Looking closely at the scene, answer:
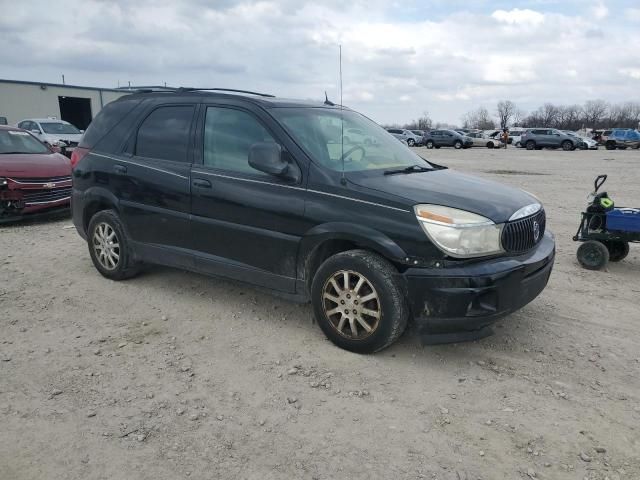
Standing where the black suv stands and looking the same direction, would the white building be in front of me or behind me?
behind

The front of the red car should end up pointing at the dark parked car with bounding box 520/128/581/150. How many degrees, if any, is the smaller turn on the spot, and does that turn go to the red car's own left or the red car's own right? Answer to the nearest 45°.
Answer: approximately 90° to the red car's own left

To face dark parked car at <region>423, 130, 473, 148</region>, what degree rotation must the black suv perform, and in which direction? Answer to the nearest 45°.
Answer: approximately 135° to its left

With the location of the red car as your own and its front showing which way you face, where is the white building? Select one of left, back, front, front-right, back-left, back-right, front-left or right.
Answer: back-left

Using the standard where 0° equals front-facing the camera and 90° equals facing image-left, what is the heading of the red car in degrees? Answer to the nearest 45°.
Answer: approximately 315°

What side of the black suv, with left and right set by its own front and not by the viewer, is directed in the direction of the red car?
back

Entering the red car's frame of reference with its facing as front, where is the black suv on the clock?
The black suv is roughly at 1 o'clock from the red car.
